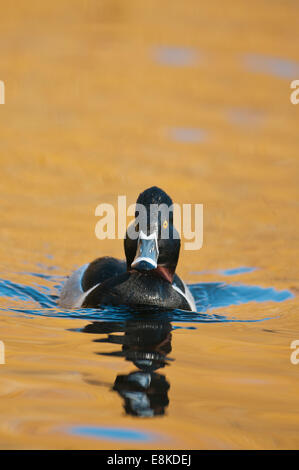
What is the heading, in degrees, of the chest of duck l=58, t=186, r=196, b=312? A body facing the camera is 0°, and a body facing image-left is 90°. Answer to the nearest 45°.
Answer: approximately 0°
